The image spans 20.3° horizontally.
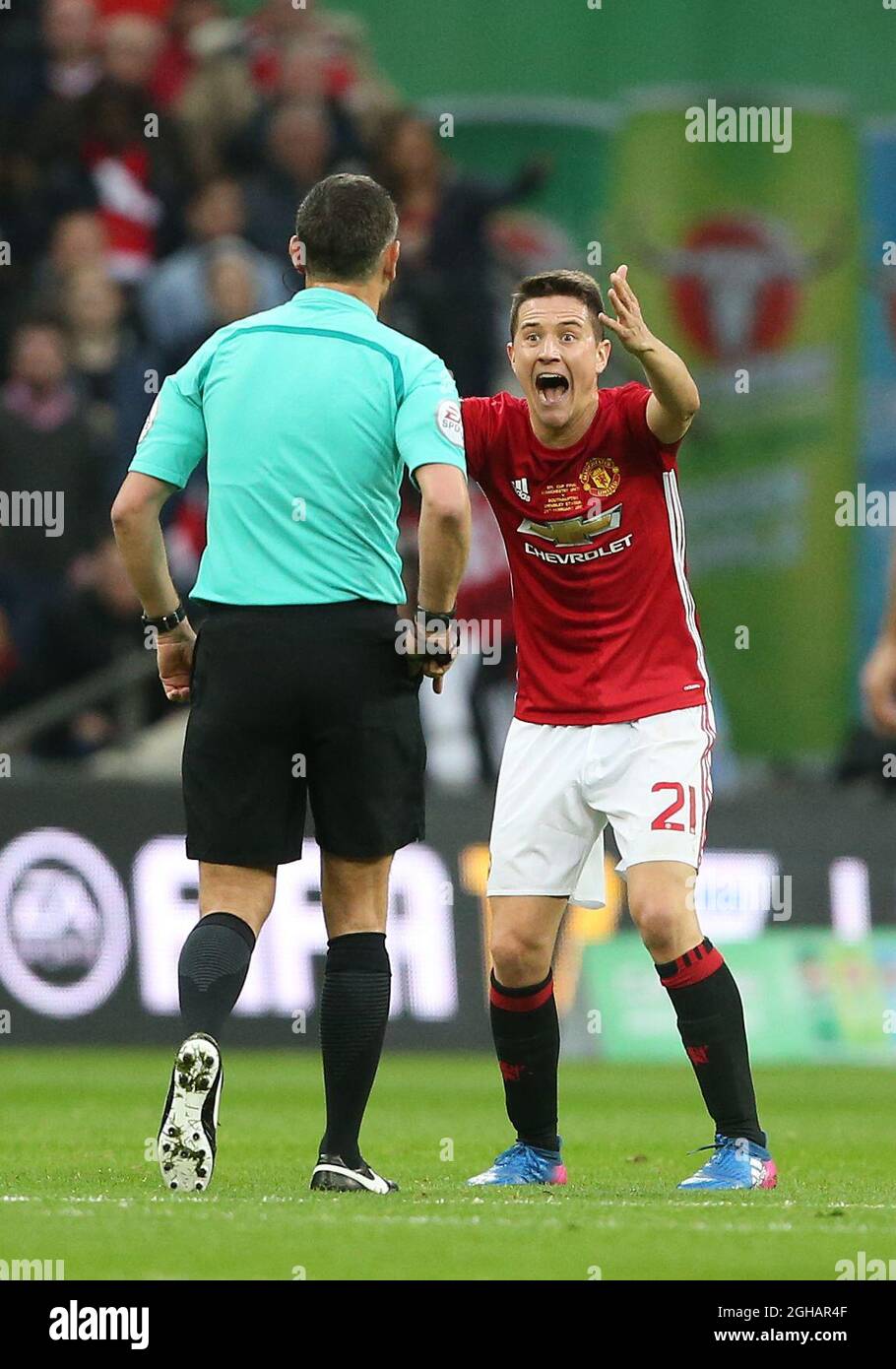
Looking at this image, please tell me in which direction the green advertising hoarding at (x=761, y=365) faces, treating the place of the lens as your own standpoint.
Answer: facing the viewer

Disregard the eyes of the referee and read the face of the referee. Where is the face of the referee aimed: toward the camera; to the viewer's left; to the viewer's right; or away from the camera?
away from the camera

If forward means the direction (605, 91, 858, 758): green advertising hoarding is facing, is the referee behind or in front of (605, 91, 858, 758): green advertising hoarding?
in front
